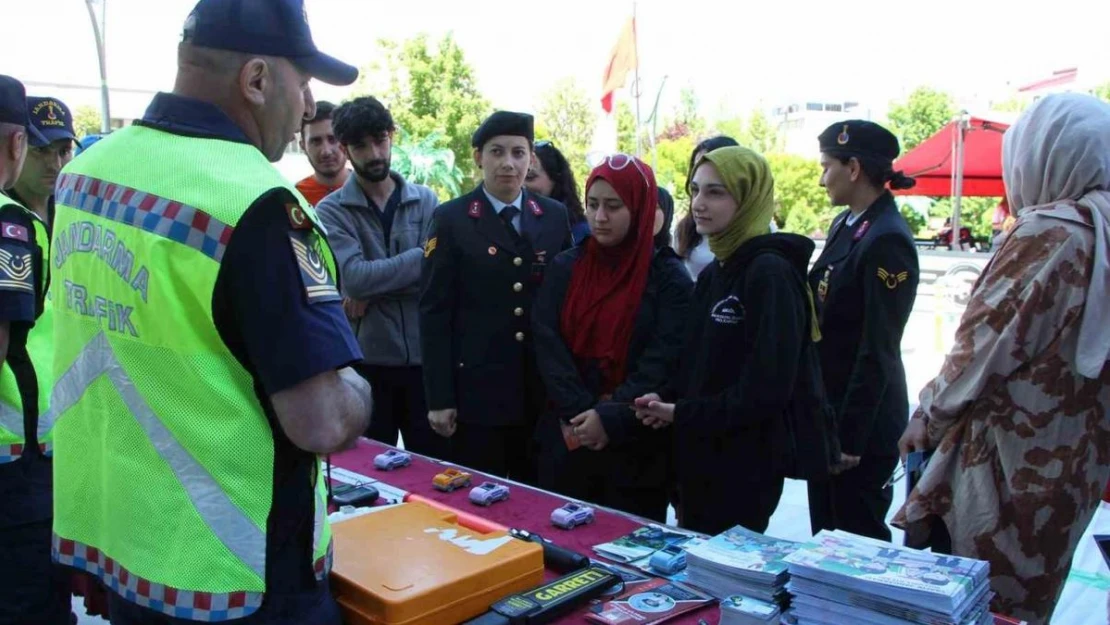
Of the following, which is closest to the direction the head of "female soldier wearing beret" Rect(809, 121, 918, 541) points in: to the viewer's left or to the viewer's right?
to the viewer's left

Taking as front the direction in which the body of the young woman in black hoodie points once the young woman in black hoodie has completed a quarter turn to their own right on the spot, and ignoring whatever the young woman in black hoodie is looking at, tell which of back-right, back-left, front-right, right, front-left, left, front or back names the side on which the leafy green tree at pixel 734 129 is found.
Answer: front-right

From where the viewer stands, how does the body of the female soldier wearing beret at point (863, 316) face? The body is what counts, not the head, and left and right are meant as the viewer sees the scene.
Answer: facing to the left of the viewer

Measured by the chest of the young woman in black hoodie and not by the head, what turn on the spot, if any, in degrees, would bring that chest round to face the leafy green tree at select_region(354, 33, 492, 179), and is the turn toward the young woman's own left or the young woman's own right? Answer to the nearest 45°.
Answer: approximately 135° to the young woman's own right

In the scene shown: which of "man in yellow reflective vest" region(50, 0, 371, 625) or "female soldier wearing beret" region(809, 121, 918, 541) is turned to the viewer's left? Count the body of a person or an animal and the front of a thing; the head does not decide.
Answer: the female soldier wearing beret

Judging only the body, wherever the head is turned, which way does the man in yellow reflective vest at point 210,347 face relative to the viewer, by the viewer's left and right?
facing away from the viewer and to the right of the viewer

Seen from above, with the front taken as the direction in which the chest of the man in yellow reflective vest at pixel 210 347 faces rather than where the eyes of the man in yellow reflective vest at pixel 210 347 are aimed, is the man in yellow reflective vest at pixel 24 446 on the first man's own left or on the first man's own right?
on the first man's own left

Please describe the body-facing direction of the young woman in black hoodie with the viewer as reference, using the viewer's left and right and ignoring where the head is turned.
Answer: facing the viewer and to the left of the viewer

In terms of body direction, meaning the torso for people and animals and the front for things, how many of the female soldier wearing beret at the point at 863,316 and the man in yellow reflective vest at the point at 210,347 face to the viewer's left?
1

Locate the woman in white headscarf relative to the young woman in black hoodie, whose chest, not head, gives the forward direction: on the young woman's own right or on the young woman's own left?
on the young woman's own left

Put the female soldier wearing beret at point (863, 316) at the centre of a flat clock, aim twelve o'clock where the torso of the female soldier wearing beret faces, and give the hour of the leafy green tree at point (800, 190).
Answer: The leafy green tree is roughly at 3 o'clock from the female soldier wearing beret.

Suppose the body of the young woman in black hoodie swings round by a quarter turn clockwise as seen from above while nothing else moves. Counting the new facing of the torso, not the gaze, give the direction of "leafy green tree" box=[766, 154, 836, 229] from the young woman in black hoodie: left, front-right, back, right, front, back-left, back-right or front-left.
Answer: front-right

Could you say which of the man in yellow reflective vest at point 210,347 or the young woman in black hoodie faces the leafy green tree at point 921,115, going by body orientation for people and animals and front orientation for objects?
the man in yellow reflective vest

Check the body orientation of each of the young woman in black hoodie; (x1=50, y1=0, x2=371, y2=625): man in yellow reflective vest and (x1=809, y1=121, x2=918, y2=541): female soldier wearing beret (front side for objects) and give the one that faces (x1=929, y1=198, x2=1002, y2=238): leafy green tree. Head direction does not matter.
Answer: the man in yellow reflective vest

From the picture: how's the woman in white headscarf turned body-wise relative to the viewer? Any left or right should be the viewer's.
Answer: facing away from the viewer and to the left of the viewer
